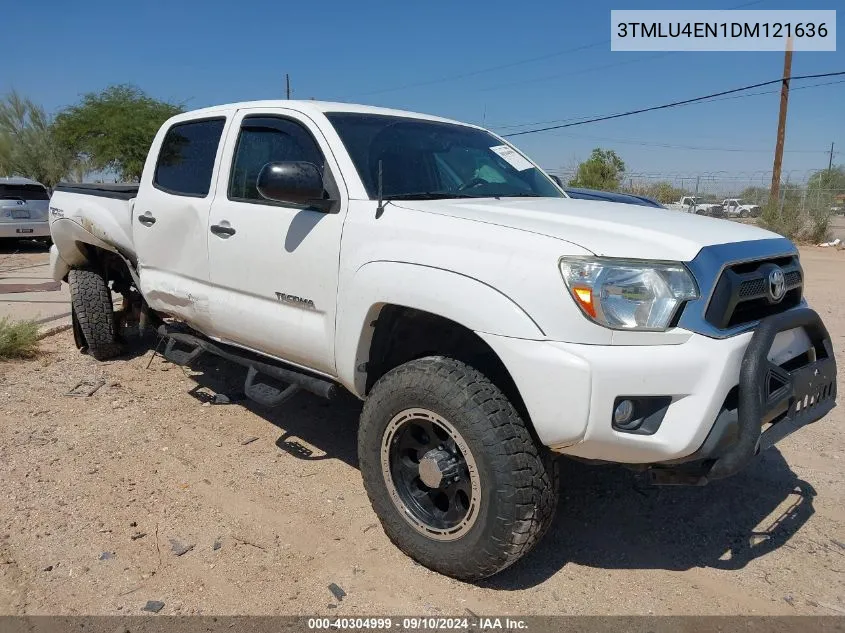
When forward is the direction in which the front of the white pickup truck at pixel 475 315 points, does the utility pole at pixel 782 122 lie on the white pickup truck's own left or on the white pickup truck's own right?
on the white pickup truck's own left

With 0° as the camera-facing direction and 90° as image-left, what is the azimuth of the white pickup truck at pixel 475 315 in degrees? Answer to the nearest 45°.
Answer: approximately 315°

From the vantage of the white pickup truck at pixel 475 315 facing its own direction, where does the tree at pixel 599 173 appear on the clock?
The tree is roughly at 8 o'clock from the white pickup truck.

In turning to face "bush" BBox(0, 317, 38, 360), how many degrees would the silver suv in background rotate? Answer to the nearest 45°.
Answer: approximately 180°

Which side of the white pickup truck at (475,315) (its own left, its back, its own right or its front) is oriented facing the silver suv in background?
back

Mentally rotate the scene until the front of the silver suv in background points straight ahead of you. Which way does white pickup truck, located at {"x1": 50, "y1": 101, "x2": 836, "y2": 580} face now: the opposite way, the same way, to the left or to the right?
the opposite way

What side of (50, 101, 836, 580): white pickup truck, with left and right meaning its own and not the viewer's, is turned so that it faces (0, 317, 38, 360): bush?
back

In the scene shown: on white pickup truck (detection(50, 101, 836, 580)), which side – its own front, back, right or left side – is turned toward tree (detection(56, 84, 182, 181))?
back

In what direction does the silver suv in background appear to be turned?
away from the camera

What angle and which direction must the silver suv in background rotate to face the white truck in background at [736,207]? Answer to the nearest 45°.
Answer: approximately 90° to its right

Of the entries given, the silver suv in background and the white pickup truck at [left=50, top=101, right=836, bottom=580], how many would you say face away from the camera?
1

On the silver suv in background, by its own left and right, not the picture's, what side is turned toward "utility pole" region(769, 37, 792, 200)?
right

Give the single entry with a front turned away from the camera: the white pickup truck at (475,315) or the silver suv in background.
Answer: the silver suv in background

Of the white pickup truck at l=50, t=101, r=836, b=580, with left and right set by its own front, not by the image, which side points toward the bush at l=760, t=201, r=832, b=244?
left

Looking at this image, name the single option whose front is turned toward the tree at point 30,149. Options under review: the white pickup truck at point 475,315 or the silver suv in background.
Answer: the silver suv in background
